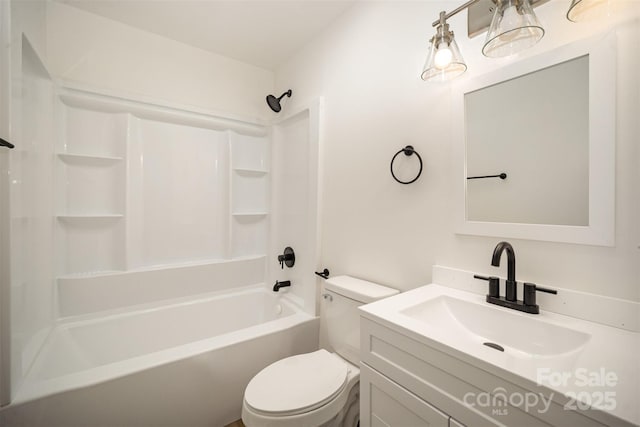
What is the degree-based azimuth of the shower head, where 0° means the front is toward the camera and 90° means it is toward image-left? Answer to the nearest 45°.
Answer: approximately 45°

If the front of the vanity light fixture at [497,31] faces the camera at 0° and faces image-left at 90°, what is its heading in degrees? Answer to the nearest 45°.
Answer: approximately 45°

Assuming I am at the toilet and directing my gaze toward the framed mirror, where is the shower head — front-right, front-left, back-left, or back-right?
back-left

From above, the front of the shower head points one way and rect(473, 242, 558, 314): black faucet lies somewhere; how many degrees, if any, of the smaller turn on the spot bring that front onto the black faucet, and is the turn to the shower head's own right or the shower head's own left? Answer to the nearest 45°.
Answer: approximately 90° to the shower head's own left

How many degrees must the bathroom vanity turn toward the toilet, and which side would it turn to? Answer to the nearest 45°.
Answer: approximately 45° to its right
